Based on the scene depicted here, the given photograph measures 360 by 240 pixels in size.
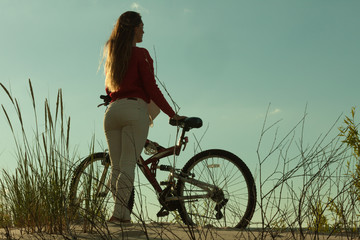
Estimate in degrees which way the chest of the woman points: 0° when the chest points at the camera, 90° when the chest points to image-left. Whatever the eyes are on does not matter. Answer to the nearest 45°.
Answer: approximately 225°
